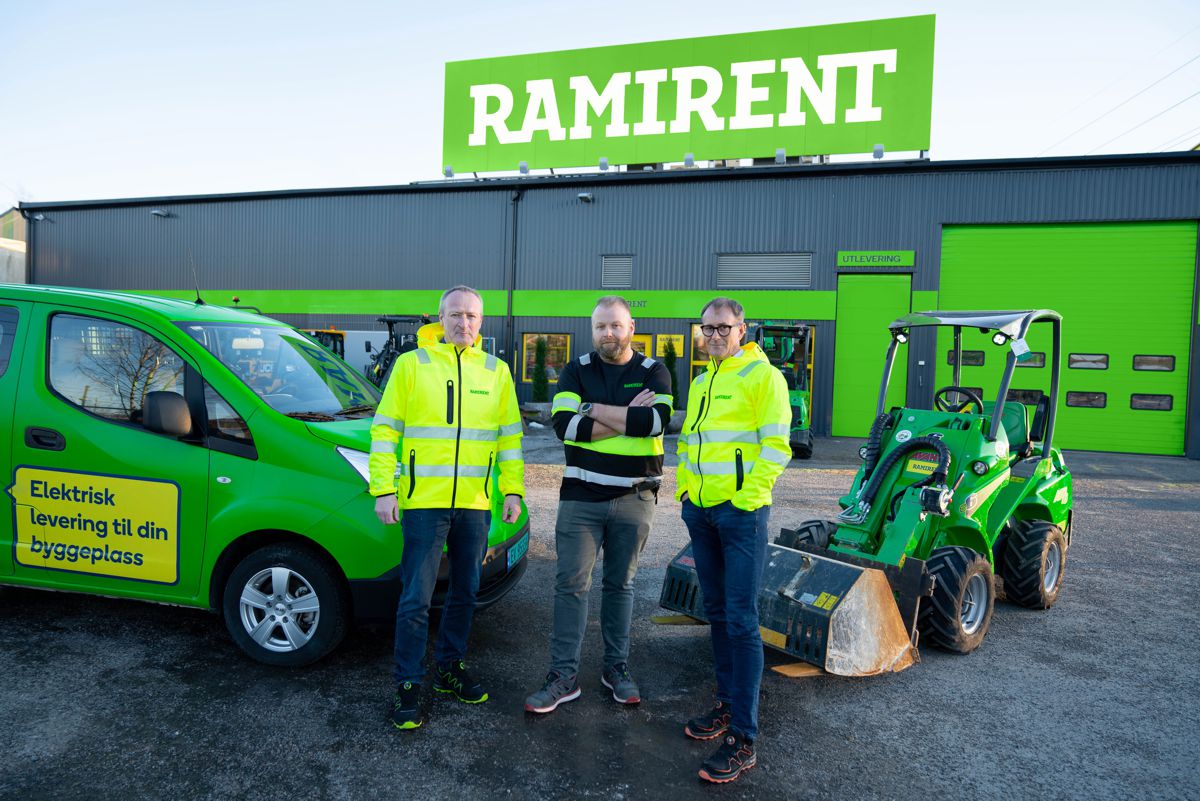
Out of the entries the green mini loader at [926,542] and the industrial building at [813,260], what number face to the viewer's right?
0

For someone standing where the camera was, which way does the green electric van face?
facing the viewer and to the right of the viewer

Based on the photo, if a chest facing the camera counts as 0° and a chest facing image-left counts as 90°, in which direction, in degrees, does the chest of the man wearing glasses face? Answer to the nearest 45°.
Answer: approximately 45°

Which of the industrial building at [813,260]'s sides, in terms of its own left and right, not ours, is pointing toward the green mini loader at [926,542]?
front

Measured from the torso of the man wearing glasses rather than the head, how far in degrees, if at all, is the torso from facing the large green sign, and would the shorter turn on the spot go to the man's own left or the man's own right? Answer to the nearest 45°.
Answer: approximately 135° to the man's own right

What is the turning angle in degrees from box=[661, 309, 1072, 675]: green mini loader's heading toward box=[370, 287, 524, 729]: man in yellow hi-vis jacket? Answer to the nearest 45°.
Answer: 0° — it already faces them

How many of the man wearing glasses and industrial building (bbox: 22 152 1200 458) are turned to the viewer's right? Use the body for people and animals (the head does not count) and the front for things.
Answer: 0

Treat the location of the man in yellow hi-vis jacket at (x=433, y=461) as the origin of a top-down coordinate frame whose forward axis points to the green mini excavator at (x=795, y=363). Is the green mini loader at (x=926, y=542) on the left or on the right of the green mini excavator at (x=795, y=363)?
right

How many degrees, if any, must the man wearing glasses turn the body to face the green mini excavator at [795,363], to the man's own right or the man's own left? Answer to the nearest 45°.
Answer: approximately 135° to the man's own right

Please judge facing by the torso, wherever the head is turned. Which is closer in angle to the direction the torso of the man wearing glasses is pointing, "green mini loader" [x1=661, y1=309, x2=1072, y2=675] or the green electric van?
the green electric van

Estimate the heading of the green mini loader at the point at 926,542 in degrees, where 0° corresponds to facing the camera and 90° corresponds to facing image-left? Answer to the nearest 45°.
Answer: approximately 45°
